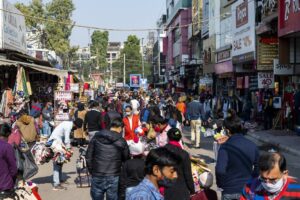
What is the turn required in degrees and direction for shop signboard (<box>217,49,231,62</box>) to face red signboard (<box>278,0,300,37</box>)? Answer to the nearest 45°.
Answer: approximately 45° to its left

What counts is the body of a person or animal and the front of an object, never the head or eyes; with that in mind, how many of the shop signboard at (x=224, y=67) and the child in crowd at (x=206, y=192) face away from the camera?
1

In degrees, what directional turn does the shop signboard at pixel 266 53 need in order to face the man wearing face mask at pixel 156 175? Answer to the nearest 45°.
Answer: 0° — it already faces them

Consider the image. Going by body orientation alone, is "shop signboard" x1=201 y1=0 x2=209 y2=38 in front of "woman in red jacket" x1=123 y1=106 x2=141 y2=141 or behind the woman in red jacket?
behind

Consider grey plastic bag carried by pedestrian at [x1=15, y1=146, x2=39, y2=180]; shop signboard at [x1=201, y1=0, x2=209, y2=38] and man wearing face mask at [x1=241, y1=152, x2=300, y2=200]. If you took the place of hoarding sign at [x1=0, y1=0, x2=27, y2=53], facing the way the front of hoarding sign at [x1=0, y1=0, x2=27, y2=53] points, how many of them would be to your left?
1

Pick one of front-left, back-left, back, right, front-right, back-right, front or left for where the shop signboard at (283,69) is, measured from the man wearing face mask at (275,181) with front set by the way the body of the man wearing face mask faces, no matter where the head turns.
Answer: back

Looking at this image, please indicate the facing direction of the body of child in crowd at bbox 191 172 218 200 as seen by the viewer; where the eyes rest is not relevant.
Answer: away from the camera

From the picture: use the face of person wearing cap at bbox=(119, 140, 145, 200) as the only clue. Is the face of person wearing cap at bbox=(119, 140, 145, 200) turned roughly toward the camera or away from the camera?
away from the camera
